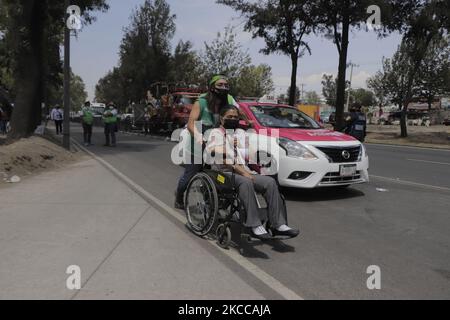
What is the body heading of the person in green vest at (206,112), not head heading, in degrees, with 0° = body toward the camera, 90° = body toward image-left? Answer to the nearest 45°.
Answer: approximately 315°

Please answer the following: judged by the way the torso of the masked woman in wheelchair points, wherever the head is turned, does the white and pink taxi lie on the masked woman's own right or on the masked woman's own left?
on the masked woman's own left

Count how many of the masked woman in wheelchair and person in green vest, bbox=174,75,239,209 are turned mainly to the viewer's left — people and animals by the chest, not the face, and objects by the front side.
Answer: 0

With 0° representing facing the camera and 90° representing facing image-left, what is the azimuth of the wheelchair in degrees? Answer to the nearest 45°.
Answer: approximately 315°

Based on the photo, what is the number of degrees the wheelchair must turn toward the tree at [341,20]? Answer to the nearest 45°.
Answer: approximately 135° to its left

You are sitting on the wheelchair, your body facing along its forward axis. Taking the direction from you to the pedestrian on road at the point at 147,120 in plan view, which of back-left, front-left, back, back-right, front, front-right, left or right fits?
back-left

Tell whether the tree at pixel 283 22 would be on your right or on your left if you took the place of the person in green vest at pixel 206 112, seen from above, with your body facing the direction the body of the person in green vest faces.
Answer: on your left

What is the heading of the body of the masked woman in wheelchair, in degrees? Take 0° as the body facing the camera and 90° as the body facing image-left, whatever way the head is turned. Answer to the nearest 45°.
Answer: approximately 315°

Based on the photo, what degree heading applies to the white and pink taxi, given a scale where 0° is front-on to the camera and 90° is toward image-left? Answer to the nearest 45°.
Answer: approximately 315°

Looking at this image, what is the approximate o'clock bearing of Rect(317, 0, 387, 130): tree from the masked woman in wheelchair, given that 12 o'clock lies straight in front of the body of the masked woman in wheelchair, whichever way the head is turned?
The tree is roughly at 8 o'clock from the masked woman in wheelchair.

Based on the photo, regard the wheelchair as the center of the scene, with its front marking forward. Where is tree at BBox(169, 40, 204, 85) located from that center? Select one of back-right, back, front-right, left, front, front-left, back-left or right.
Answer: back-left
